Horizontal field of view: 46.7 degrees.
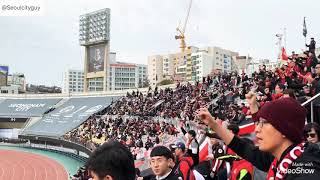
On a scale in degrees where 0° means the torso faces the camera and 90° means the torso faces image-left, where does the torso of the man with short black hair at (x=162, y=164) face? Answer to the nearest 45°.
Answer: approximately 45°

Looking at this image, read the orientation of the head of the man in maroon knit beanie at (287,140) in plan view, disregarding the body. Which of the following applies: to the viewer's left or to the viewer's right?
to the viewer's left

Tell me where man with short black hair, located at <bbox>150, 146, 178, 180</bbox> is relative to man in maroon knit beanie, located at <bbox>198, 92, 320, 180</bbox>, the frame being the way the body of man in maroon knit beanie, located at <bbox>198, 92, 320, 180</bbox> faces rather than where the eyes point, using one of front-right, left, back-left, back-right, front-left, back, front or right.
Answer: front-right

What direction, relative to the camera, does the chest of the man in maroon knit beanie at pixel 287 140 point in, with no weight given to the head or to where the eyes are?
to the viewer's left

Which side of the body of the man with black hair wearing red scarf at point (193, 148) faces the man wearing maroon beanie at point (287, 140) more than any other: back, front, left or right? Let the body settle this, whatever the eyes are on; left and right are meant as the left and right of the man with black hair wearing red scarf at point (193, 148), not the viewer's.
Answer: left

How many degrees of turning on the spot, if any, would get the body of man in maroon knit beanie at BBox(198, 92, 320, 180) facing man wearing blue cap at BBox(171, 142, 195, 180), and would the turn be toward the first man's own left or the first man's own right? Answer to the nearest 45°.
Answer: approximately 45° to the first man's own right
